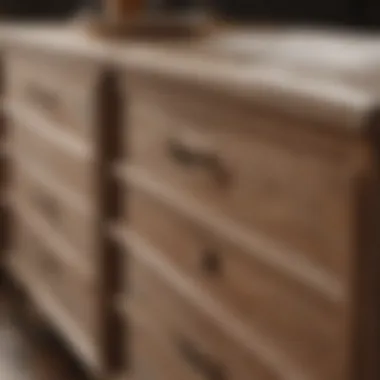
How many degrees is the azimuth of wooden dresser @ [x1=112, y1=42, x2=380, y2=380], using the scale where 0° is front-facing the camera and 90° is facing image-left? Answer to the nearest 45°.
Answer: approximately 45°

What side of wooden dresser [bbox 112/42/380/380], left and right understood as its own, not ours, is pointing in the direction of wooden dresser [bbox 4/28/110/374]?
right
